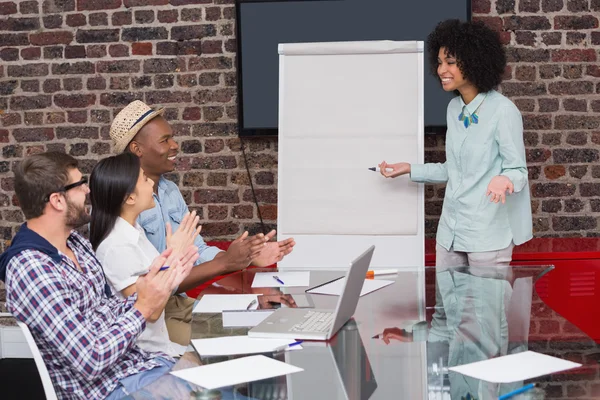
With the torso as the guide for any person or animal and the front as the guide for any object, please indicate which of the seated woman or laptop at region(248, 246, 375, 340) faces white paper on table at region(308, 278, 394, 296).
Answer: the seated woman

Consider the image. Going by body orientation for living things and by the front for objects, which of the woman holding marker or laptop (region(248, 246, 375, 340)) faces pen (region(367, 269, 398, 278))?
the woman holding marker

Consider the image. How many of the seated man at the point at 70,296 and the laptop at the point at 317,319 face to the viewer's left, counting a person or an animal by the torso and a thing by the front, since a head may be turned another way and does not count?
1

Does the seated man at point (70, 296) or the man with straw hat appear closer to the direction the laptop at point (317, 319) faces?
the seated man

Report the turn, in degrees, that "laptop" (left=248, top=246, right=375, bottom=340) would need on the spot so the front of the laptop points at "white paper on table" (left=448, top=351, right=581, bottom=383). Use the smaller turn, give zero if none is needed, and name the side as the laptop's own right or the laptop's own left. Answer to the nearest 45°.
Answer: approximately 135° to the laptop's own left

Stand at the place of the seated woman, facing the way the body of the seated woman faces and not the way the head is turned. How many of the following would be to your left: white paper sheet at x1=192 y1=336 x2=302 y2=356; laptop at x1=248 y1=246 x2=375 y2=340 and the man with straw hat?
1

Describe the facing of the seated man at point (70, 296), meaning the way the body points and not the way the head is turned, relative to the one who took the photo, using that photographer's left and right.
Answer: facing to the right of the viewer

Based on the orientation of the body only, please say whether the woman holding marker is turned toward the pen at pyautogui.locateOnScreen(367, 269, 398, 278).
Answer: yes

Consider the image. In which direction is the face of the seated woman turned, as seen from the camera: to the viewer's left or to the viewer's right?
to the viewer's right

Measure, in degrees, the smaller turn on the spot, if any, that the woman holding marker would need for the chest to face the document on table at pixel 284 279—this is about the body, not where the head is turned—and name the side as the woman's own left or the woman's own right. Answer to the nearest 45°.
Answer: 0° — they already face it

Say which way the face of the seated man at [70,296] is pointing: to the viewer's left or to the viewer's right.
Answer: to the viewer's right

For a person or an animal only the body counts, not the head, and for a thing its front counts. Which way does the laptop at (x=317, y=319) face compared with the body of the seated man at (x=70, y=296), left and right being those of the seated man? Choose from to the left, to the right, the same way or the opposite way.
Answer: the opposite way

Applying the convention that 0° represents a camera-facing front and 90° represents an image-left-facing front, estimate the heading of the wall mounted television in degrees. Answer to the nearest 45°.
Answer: approximately 0°

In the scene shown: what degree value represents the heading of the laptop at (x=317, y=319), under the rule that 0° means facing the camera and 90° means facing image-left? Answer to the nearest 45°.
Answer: approximately 90°
